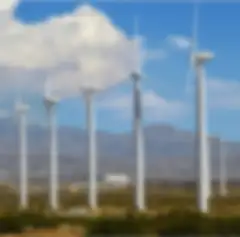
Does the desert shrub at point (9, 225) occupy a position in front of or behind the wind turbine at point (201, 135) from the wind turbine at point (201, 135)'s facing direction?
in front

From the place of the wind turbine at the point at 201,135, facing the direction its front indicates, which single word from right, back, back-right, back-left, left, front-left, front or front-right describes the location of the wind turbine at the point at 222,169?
right

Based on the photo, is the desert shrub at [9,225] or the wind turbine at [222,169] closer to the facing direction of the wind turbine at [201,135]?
the desert shrub

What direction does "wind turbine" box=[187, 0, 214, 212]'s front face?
to the viewer's left

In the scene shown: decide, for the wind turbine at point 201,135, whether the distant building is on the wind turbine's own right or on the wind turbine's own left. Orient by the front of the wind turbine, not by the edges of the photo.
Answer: on the wind turbine's own right

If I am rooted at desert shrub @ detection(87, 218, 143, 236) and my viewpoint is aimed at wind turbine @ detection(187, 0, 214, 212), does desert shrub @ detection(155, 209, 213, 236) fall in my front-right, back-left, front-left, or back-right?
front-right
